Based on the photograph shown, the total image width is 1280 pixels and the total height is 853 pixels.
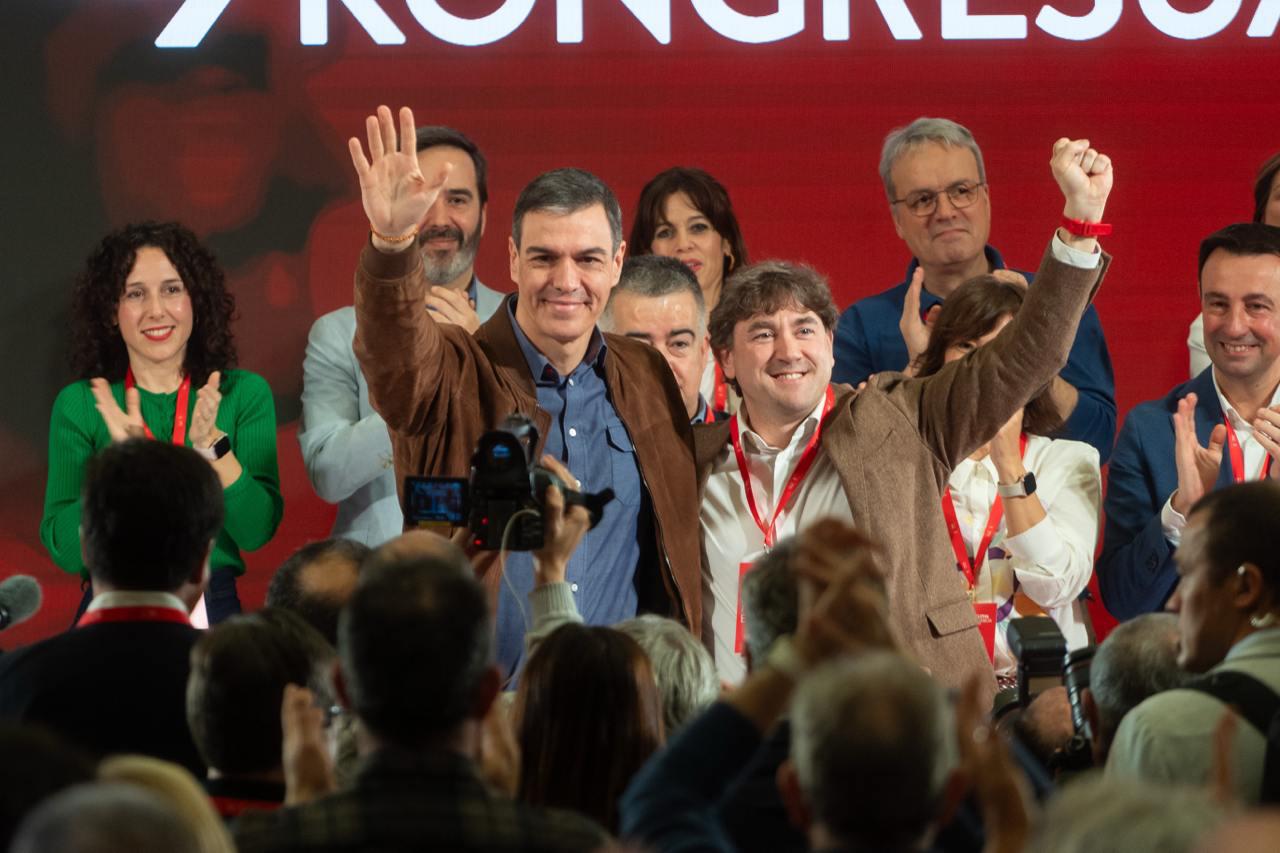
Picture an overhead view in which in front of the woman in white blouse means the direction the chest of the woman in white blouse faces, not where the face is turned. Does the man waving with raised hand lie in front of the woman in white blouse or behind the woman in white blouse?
in front

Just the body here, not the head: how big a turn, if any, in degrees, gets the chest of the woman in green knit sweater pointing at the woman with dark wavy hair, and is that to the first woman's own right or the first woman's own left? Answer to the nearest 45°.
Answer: approximately 90° to the first woman's own left

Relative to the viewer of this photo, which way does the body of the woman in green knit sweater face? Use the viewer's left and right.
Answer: facing the viewer

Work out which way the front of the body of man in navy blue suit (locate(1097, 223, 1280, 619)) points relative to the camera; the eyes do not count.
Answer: toward the camera

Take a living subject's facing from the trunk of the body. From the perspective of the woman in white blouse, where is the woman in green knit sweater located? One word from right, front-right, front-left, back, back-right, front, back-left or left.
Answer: front-right

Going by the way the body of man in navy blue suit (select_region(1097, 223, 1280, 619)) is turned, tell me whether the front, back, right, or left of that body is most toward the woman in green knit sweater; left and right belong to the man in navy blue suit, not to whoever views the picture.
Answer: right

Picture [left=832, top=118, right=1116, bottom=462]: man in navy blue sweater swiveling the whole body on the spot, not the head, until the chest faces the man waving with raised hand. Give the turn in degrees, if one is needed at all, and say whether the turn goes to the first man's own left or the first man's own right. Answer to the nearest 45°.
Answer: approximately 45° to the first man's own right

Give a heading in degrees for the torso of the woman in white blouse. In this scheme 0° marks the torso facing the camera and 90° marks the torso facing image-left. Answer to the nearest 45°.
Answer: approximately 45°

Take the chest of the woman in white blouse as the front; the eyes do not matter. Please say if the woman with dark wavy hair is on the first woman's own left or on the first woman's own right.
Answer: on the first woman's own right

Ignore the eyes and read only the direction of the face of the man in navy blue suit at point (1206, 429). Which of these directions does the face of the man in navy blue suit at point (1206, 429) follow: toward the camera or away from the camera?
toward the camera
